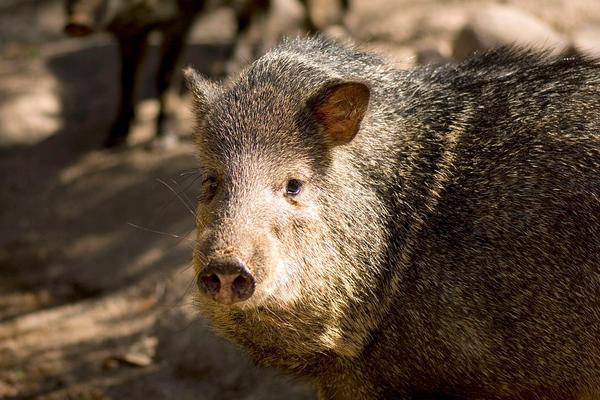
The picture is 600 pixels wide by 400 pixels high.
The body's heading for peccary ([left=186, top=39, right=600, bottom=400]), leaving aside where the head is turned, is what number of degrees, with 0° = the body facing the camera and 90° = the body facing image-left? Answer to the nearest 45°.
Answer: approximately 45°

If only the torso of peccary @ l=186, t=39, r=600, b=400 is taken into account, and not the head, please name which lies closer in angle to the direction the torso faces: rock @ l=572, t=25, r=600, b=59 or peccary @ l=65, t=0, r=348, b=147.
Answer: the peccary

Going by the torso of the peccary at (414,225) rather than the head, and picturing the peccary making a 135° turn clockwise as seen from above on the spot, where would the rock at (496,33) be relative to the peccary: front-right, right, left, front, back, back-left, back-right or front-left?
front

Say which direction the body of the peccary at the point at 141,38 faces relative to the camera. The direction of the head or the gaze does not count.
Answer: to the viewer's left

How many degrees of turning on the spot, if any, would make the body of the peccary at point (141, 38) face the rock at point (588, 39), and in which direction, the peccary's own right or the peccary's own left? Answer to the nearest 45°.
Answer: approximately 135° to the peccary's own left

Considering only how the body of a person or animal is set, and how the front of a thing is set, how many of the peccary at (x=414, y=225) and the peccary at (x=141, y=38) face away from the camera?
0

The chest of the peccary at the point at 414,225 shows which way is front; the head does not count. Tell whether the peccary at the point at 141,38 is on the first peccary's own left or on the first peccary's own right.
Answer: on the first peccary's own right
